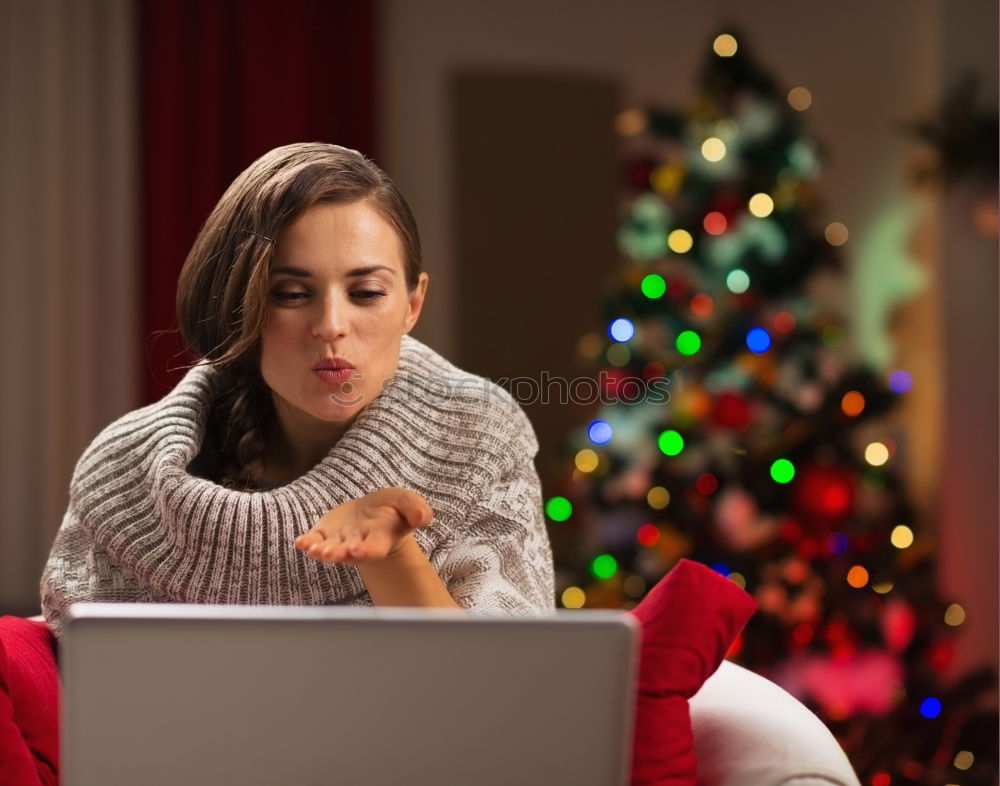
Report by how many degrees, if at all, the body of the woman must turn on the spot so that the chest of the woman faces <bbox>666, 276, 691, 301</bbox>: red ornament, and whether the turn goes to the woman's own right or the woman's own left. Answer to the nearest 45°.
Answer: approximately 135° to the woman's own left

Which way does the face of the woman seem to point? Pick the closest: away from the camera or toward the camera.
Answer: toward the camera

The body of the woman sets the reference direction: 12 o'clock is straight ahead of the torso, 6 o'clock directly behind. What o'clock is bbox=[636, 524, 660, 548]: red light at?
The red light is roughly at 7 o'clock from the woman.

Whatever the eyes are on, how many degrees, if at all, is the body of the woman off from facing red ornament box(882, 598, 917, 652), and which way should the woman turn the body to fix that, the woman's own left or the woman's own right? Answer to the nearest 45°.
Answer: approximately 135° to the woman's own left

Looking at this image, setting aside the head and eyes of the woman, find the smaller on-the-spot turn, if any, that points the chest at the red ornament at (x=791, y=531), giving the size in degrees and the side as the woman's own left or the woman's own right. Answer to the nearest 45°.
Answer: approximately 135° to the woman's own left

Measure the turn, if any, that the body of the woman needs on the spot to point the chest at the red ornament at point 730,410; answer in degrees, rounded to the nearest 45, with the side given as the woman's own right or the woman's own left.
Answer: approximately 135° to the woman's own left

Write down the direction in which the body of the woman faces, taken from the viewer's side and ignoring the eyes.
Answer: toward the camera

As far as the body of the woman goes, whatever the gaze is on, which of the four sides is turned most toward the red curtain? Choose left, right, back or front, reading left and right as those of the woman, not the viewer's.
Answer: back
